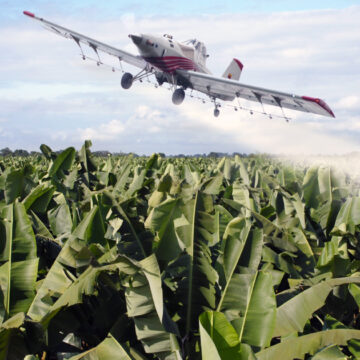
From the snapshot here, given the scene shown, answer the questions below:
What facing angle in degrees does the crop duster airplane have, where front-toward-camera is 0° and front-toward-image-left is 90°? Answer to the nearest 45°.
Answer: approximately 45°
